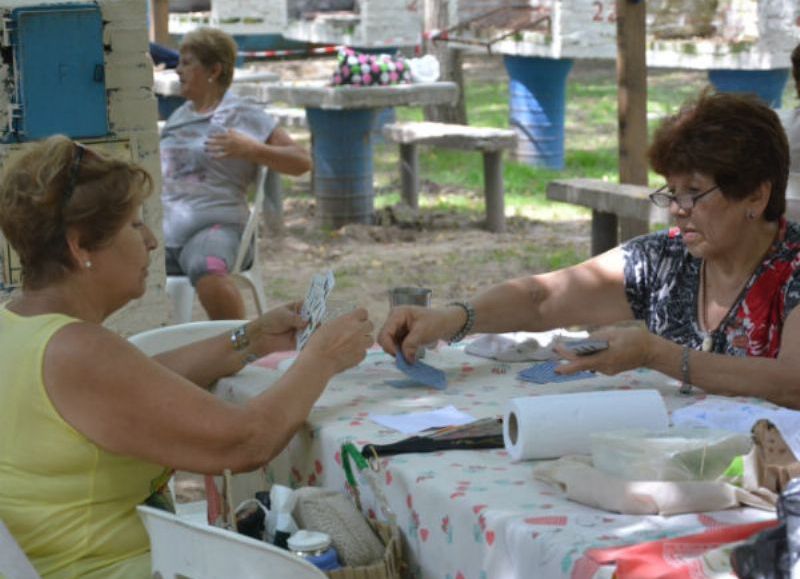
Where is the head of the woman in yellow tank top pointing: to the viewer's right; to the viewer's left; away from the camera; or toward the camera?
to the viewer's right

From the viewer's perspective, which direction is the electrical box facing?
toward the camera

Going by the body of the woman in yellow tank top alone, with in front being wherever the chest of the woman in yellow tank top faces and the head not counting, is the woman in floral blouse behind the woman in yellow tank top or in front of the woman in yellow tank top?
in front

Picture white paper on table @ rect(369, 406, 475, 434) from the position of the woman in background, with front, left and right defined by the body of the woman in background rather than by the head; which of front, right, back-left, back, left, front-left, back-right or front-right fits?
front-left

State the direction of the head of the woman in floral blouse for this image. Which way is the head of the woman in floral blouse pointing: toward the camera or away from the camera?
toward the camera

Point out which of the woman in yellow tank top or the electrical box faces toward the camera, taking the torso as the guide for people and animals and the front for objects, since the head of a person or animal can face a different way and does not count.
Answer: the electrical box

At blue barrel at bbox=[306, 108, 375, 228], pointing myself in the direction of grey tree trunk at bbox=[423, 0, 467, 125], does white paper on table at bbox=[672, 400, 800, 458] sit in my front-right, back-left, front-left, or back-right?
back-right

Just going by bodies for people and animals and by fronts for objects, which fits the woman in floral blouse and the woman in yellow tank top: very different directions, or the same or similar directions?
very different directions

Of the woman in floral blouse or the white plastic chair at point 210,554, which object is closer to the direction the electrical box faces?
the white plastic chair

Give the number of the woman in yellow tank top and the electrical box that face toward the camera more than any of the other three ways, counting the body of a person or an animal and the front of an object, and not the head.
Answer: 1

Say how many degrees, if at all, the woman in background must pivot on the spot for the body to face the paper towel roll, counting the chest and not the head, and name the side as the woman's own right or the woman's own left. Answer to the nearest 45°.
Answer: approximately 45° to the woman's own left

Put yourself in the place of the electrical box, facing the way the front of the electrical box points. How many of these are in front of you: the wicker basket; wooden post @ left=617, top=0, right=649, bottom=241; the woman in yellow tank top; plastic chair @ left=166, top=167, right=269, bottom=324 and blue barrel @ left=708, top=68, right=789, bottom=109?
2

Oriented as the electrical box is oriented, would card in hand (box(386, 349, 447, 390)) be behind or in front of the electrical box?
in front

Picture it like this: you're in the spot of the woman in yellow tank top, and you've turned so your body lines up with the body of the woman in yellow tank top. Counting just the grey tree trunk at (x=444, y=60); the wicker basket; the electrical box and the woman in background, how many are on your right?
1

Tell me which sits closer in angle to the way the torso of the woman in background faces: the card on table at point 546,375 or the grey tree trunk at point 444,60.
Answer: the card on table
